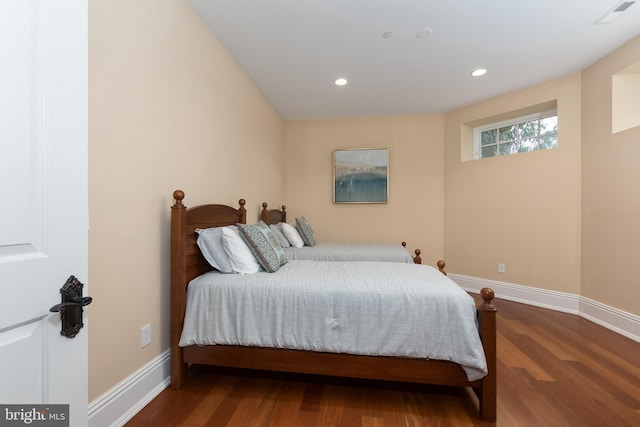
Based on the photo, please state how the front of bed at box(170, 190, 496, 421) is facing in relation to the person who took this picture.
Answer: facing to the right of the viewer

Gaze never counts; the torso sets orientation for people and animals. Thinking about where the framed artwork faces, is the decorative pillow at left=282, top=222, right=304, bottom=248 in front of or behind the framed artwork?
in front

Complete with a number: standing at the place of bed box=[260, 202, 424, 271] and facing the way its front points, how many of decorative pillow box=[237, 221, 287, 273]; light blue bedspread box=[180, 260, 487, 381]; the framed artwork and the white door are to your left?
1

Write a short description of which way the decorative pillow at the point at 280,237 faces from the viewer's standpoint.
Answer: facing to the right of the viewer

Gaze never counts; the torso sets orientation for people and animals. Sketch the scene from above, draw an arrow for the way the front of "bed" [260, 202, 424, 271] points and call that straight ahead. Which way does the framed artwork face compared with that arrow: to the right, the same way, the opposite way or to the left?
to the right

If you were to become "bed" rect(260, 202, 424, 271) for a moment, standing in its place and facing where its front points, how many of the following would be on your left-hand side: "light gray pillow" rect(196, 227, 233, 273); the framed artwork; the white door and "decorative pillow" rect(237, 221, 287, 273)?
1

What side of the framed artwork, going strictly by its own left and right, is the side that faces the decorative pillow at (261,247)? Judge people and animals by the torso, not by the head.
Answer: front

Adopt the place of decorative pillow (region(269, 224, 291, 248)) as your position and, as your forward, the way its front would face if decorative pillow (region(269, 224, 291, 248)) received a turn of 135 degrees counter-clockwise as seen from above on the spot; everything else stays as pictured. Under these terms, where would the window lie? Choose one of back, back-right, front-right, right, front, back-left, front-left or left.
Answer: back-right

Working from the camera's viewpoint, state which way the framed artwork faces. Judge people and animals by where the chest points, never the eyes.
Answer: facing the viewer

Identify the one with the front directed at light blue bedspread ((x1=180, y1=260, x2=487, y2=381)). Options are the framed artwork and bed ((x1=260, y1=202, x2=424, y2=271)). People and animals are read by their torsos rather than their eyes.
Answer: the framed artwork

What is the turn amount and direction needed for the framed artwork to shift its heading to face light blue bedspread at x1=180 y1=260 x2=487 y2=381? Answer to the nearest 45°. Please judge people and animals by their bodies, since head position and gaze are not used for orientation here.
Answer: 0° — it already faces it

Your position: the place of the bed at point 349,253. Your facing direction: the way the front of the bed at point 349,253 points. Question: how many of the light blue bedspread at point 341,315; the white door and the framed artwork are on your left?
1

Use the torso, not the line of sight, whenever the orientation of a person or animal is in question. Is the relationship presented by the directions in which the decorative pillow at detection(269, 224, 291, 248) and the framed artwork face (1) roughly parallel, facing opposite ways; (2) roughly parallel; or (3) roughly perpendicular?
roughly perpendicular

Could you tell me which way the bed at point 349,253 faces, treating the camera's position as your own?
facing to the right of the viewer

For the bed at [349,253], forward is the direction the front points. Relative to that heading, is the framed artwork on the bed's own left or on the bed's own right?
on the bed's own left

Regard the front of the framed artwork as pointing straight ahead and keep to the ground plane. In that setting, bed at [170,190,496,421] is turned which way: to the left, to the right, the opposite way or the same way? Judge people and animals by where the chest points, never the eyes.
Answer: to the left
